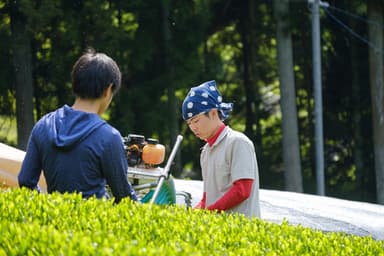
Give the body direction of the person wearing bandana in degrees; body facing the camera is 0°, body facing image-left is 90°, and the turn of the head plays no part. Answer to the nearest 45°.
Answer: approximately 45°

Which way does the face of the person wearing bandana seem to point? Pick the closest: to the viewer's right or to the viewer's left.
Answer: to the viewer's left

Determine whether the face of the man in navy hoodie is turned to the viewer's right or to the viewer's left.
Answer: to the viewer's right

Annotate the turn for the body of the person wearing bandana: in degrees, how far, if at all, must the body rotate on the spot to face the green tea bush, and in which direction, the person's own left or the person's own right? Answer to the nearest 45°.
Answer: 0° — they already face it

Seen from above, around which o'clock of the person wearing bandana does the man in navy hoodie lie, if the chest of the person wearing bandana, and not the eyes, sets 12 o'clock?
The man in navy hoodie is roughly at 12 o'clock from the person wearing bandana.
